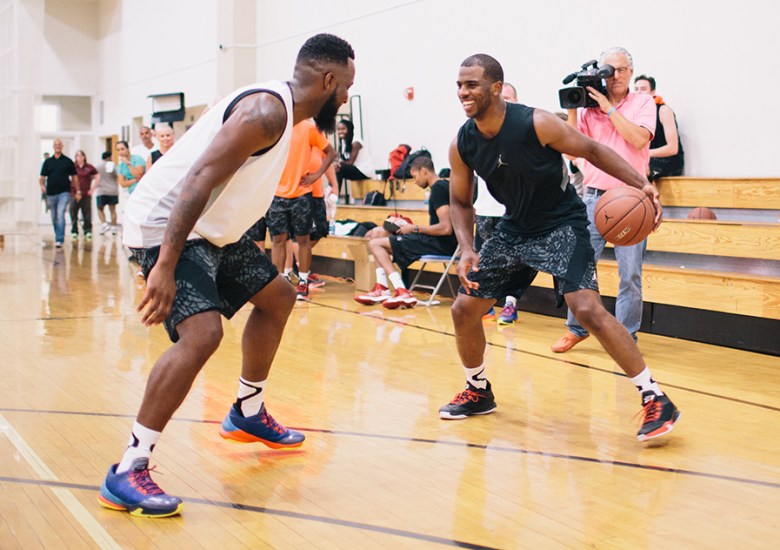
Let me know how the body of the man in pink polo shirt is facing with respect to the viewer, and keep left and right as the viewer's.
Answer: facing the viewer and to the left of the viewer

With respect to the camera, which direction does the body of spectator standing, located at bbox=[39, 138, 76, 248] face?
toward the camera

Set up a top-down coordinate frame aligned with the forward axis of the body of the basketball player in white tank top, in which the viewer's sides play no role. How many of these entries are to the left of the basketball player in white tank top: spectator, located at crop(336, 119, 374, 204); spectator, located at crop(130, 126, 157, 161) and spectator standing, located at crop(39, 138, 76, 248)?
3

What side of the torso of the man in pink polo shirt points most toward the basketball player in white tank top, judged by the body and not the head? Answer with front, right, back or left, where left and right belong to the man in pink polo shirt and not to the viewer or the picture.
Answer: front

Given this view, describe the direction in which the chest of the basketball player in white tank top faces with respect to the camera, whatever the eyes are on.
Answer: to the viewer's right

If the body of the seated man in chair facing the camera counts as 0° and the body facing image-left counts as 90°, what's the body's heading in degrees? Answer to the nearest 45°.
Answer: approximately 90°

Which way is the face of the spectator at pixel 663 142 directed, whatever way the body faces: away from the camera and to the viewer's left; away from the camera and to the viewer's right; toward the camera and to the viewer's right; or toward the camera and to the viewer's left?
toward the camera and to the viewer's left

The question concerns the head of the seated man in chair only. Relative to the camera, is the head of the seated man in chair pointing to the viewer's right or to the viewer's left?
to the viewer's left

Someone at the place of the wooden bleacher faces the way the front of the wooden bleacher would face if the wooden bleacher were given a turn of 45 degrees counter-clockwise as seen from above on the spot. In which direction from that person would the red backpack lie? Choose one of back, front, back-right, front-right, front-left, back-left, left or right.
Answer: back-right

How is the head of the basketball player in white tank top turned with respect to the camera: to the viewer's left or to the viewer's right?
to the viewer's right

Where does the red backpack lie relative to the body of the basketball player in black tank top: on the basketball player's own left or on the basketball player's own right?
on the basketball player's own right

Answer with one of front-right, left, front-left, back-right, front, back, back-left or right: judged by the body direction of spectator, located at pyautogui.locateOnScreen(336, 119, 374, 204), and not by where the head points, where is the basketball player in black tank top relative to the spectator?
front-left

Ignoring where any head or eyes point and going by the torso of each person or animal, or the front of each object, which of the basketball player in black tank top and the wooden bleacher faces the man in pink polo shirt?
the wooden bleacher

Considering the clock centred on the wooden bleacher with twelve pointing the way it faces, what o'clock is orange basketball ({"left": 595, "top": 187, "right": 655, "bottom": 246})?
The orange basketball is roughly at 11 o'clock from the wooden bleacher.
